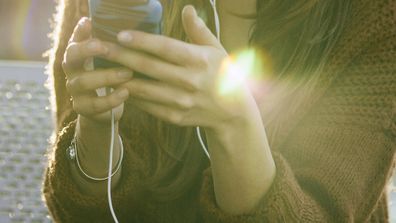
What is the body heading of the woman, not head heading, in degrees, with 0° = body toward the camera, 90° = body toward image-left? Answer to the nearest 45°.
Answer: approximately 45°
